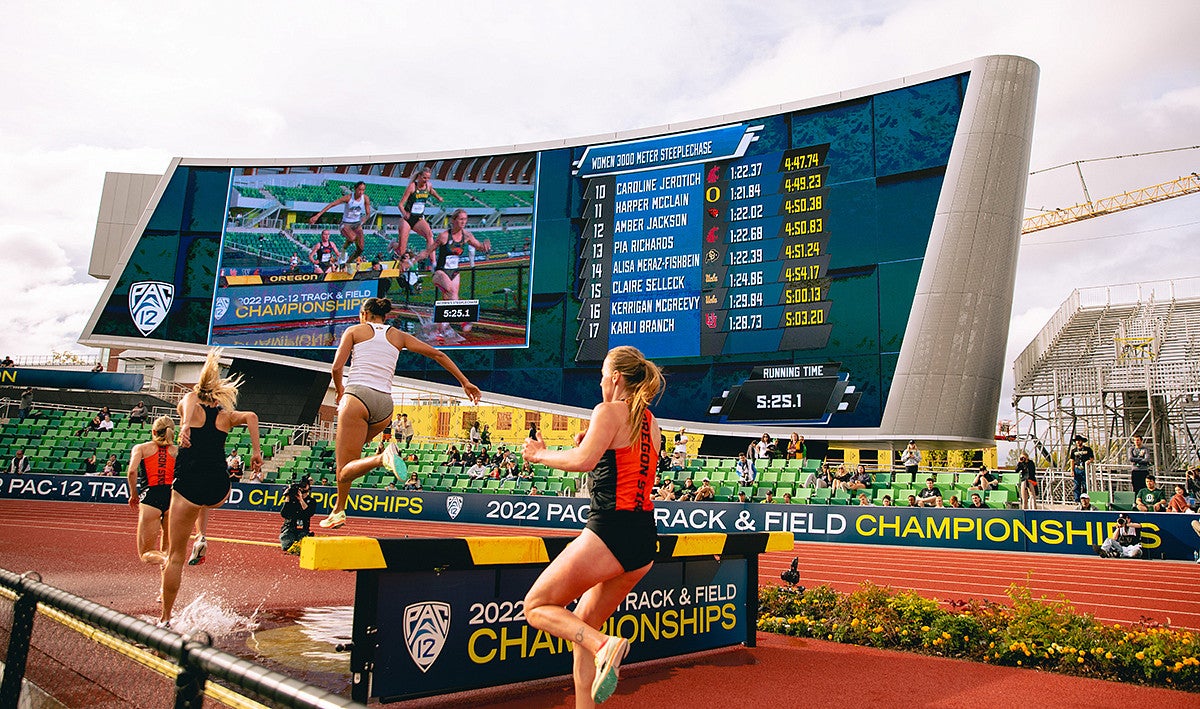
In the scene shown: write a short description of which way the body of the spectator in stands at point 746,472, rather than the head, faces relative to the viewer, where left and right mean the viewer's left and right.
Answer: facing the viewer

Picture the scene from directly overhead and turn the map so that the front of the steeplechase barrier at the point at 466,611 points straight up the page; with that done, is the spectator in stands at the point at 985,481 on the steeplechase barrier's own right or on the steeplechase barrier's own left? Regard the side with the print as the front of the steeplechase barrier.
on the steeplechase barrier's own left

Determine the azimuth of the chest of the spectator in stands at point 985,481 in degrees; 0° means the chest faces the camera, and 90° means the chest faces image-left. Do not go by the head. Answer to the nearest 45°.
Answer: approximately 45°

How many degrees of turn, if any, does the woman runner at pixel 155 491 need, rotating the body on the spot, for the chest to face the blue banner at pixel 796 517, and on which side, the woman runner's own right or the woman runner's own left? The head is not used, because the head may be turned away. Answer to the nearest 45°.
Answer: approximately 135° to the woman runner's own right

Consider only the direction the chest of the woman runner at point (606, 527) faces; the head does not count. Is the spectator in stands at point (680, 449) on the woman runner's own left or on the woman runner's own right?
on the woman runner's own right

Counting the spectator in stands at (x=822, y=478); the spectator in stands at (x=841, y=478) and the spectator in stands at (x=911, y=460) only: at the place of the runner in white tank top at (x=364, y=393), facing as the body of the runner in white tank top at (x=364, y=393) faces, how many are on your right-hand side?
3

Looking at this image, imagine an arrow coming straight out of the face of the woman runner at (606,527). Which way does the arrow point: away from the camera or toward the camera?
away from the camera

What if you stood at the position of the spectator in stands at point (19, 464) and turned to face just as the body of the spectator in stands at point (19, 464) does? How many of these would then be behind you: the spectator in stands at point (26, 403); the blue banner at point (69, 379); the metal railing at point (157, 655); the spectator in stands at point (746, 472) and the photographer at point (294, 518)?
2

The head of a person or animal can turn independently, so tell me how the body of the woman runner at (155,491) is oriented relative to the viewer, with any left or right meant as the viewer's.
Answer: facing away from the viewer and to the left of the viewer

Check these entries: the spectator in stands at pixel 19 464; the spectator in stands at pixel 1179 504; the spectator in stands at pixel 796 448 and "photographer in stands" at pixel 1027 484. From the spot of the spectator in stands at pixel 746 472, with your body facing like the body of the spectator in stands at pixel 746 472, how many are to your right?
1

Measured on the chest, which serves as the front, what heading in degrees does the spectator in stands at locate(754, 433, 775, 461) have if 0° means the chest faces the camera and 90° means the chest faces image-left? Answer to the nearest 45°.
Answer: approximately 0°

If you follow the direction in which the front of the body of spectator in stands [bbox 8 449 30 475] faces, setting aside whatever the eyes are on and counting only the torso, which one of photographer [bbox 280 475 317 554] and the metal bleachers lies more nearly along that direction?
the photographer

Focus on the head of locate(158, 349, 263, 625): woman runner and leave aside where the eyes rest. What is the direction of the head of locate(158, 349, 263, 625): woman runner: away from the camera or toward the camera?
away from the camera

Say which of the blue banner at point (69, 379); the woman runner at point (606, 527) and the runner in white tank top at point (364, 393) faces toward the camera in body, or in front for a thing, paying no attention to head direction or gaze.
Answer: the blue banner

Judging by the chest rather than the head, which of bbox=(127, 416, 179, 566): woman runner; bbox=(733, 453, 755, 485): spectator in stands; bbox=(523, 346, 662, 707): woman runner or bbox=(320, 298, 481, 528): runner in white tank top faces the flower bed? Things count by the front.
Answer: the spectator in stands

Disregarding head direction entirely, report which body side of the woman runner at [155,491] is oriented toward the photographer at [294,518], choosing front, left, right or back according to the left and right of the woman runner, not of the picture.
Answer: right

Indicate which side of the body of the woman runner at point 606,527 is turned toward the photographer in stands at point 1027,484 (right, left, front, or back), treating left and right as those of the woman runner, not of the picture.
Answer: right

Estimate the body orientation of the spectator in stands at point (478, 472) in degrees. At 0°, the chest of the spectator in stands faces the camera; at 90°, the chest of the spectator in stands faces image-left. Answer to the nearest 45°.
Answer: approximately 0°

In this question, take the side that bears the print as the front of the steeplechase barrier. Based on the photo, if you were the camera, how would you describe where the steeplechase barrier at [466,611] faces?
facing the viewer and to the right of the viewer
